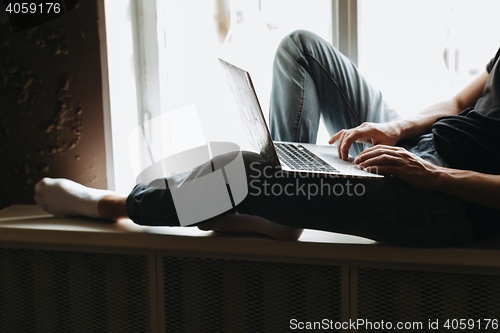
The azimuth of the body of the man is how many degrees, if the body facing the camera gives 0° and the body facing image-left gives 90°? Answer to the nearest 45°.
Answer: approximately 90°
